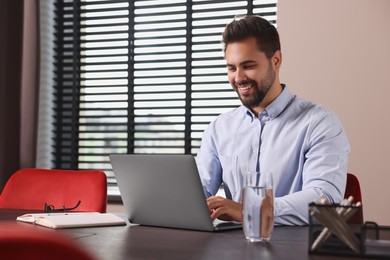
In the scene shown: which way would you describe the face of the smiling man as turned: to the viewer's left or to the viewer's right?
to the viewer's left

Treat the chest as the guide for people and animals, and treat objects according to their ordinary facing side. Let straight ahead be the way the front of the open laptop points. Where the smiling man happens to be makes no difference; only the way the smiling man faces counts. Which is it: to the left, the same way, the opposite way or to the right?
the opposite way

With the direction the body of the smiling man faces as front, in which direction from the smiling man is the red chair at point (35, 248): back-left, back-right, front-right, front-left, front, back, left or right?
front-left

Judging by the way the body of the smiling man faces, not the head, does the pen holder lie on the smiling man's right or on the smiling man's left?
on the smiling man's left

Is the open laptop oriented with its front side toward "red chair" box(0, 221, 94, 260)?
no

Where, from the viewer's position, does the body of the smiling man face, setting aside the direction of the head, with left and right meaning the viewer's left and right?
facing the viewer and to the left of the viewer

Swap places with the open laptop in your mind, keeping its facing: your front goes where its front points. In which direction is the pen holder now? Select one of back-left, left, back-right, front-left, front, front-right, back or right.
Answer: right

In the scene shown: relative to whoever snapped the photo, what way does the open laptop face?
facing away from the viewer and to the right of the viewer

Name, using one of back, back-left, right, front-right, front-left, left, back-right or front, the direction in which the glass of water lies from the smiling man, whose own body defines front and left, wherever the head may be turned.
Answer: front-left

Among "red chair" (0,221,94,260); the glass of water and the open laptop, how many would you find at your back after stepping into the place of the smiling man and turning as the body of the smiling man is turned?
0
